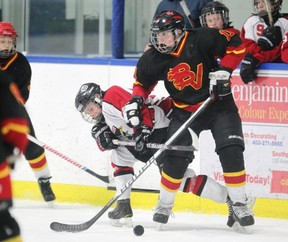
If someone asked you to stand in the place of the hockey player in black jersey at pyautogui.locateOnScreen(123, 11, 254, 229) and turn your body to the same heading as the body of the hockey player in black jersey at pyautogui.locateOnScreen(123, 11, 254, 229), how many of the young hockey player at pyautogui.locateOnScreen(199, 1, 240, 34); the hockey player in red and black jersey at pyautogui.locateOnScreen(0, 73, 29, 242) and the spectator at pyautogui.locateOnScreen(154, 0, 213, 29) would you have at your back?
2

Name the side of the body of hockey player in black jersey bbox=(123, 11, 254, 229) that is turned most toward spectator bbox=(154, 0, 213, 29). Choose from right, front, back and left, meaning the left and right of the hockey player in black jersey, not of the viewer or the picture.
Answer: back

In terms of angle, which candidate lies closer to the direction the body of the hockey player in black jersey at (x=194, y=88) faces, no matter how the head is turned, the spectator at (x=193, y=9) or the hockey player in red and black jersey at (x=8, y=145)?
the hockey player in red and black jersey

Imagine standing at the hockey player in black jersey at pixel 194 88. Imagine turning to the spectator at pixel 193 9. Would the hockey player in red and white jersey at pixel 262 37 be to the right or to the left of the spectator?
right

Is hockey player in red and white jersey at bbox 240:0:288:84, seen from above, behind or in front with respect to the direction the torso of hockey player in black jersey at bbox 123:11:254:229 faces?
behind

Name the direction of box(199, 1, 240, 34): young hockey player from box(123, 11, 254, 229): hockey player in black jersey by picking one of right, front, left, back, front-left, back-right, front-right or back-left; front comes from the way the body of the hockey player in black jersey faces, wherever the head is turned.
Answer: back

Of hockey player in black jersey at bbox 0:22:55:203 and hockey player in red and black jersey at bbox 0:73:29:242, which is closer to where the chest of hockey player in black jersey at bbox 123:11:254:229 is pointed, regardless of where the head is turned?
the hockey player in red and black jersey

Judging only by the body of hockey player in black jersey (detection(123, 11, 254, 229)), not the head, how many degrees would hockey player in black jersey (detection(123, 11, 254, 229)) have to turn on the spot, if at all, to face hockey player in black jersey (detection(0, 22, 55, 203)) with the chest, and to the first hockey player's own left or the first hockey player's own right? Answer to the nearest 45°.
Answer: approximately 135° to the first hockey player's own right

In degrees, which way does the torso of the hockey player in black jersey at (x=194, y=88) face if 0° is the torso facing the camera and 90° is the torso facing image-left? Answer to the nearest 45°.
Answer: approximately 0°

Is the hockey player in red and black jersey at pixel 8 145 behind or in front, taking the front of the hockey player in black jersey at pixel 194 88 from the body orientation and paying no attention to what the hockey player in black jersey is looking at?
in front
